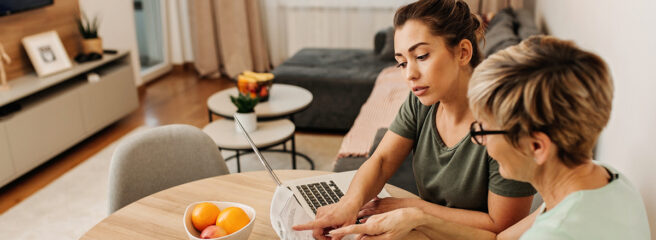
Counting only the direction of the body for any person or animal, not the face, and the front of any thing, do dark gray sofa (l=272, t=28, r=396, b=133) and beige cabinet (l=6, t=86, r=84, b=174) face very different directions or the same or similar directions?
very different directions

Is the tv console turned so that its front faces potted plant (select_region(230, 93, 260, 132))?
yes

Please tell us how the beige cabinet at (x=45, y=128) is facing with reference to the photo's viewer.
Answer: facing the viewer and to the right of the viewer

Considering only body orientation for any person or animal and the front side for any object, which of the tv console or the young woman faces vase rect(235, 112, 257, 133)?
the tv console

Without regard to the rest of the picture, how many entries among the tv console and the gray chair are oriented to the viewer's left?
0

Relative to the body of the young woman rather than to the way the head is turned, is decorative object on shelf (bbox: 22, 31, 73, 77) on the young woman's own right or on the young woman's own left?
on the young woman's own right

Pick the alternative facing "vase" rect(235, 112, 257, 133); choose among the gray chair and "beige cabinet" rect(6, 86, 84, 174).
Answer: the beige cabinet

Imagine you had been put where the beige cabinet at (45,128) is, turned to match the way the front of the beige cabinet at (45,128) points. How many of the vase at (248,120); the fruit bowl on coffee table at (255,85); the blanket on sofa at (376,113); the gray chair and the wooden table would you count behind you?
0

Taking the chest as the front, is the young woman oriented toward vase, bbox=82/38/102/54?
no

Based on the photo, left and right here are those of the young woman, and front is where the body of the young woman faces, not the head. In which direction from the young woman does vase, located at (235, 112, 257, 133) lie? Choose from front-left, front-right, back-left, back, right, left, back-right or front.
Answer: right

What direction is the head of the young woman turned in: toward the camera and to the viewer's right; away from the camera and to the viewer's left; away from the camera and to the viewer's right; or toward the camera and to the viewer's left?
toward the camera and to the viewer's left

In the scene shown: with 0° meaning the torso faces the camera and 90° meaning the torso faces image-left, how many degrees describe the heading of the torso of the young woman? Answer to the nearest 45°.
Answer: approximately 45°

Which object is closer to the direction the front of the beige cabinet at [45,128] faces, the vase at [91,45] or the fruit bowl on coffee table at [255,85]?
the fruit bowl on coffee table

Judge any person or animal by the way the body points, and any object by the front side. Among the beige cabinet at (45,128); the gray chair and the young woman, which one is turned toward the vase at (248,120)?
the beige cabinet
